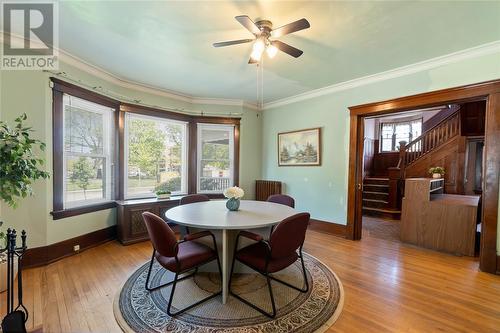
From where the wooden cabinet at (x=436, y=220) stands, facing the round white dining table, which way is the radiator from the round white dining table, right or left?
right

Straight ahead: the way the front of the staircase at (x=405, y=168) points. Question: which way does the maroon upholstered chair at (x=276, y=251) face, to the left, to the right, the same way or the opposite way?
to the right

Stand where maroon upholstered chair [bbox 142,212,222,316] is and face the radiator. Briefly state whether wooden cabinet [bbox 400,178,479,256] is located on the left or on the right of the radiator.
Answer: right

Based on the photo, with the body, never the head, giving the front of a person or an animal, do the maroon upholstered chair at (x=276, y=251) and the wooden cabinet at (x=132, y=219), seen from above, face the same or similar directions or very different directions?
very different directions

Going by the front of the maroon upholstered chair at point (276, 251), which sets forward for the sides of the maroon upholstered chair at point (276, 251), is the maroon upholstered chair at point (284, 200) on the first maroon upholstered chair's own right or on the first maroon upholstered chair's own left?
on the first maroon upholstered chair's own right

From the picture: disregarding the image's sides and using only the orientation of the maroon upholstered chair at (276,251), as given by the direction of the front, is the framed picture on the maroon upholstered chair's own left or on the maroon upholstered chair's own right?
on the maroon upholstered chair's own right

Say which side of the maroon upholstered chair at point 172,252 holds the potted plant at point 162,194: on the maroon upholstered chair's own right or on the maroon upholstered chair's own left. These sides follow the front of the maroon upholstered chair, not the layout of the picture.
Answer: on the maroon upholstered chair's own left

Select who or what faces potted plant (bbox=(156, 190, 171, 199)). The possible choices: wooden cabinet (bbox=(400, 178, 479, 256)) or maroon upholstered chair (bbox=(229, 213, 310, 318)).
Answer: the maroon upholstered chair

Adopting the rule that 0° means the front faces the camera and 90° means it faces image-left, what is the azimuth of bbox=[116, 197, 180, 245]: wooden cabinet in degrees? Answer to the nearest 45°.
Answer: approximately 315°
